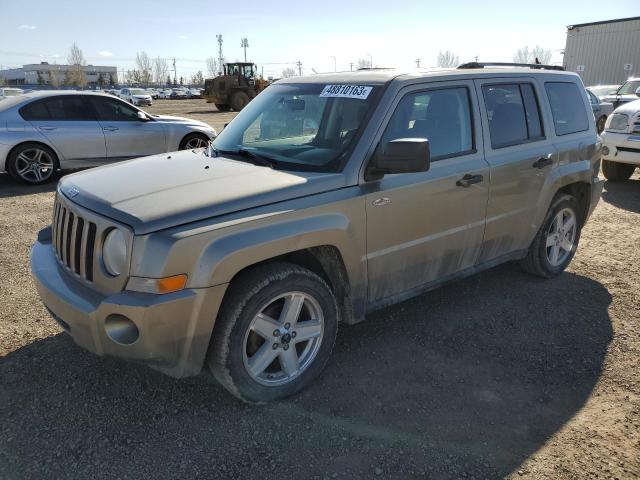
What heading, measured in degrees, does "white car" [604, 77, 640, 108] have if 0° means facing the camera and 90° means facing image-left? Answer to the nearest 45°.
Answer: approximately 45°

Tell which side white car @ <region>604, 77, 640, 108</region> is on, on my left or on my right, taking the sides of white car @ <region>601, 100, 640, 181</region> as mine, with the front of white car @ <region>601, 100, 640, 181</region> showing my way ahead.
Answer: on my right

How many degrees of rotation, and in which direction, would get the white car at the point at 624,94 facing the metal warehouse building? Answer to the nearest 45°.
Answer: approximately 135° to its right

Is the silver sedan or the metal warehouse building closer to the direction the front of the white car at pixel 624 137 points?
the silver sedan

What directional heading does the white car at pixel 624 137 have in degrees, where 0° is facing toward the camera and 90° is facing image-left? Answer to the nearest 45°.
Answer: approximately 45°

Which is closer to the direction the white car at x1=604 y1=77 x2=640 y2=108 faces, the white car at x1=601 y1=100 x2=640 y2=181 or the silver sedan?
the silver sedan

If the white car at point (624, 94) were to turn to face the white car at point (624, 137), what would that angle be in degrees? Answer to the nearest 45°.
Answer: approximately 45° to its left

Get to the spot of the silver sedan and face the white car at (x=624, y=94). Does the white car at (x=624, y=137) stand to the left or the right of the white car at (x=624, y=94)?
right

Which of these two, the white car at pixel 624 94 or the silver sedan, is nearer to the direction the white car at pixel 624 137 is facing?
the silver sedan

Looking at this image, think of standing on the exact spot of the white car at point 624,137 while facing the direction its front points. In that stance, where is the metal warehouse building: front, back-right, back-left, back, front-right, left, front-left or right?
back-right
